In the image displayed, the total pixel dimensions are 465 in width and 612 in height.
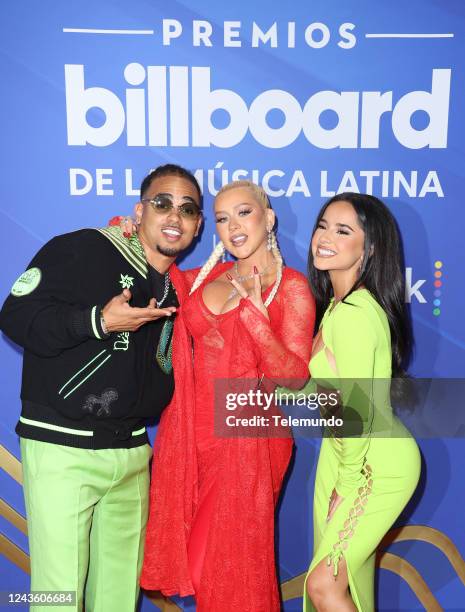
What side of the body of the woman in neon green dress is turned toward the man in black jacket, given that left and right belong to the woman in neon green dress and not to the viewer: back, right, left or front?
front

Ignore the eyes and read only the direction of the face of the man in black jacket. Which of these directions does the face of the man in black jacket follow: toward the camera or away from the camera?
toward the camera

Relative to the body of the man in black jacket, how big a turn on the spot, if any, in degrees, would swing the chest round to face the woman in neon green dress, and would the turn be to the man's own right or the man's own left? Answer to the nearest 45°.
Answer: approximately 45° to the man's own left

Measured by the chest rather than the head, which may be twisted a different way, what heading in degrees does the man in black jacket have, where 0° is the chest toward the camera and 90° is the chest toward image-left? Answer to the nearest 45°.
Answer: approximately 315°

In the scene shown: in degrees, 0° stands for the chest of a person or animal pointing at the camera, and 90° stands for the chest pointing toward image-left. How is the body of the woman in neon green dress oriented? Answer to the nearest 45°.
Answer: approximately 90°

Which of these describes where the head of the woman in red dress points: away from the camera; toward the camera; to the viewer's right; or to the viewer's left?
toward the camera
